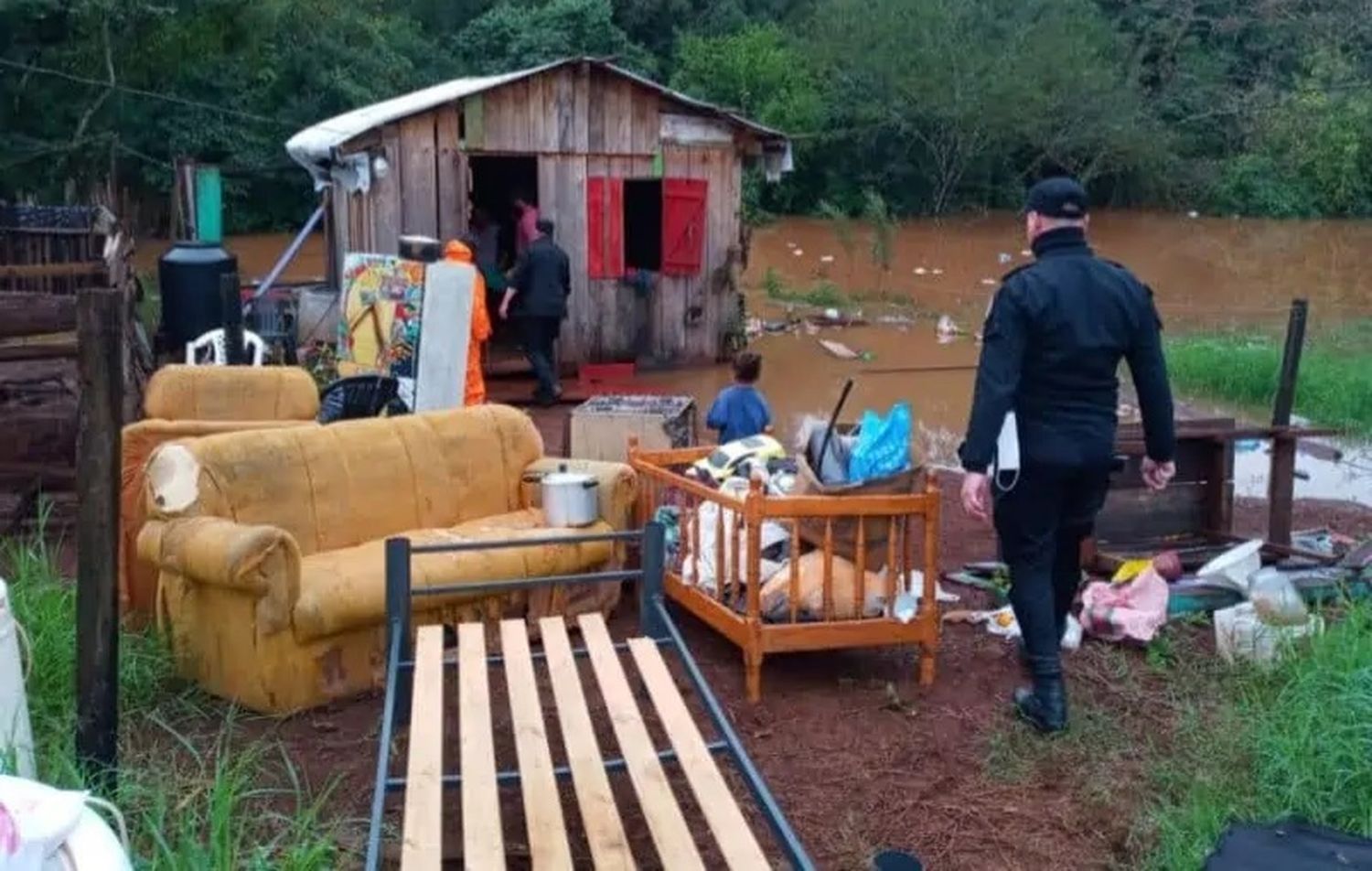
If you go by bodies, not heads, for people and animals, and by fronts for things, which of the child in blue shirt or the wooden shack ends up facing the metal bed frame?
the wooden shack

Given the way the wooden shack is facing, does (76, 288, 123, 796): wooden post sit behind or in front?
in front

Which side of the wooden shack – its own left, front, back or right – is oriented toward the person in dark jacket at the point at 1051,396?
front

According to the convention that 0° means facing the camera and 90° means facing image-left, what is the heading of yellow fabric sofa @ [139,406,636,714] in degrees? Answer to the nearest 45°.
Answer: approximately 315°

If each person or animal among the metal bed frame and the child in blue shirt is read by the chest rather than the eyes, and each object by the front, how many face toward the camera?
1

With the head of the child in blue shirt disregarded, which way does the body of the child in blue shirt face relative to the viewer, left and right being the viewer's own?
facing away from the viewer

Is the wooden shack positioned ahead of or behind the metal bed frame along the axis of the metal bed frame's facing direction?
behind

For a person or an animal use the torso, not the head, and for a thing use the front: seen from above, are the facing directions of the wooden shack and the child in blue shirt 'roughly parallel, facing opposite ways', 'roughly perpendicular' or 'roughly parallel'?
roughly parallel, facing opposite ways

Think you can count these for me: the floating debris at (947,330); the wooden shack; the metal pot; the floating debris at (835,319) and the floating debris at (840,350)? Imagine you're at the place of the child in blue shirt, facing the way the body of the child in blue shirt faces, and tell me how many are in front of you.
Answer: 4

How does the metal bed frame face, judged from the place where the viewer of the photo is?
facing the viewer

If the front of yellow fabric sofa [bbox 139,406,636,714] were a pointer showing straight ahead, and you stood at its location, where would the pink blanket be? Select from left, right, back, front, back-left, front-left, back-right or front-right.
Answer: front-left

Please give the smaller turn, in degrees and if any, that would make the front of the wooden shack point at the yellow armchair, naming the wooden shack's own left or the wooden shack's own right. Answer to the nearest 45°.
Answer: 0° — it already faces it

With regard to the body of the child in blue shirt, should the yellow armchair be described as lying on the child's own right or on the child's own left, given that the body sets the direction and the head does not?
on the child's own left

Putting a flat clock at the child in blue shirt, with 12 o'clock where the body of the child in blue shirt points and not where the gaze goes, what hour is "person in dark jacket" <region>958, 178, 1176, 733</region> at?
The person in dark jacket is roughly at 5 o'clock from the child in blue shirt.

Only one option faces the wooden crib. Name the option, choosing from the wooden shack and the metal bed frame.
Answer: the wooden shack

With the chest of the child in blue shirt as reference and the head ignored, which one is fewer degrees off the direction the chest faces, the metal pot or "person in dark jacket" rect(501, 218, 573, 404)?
the person in dark jacket

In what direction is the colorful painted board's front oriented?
toward the camera

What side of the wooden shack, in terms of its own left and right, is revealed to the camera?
front

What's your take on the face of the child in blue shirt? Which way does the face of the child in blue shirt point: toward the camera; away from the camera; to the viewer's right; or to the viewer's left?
away from the camera
